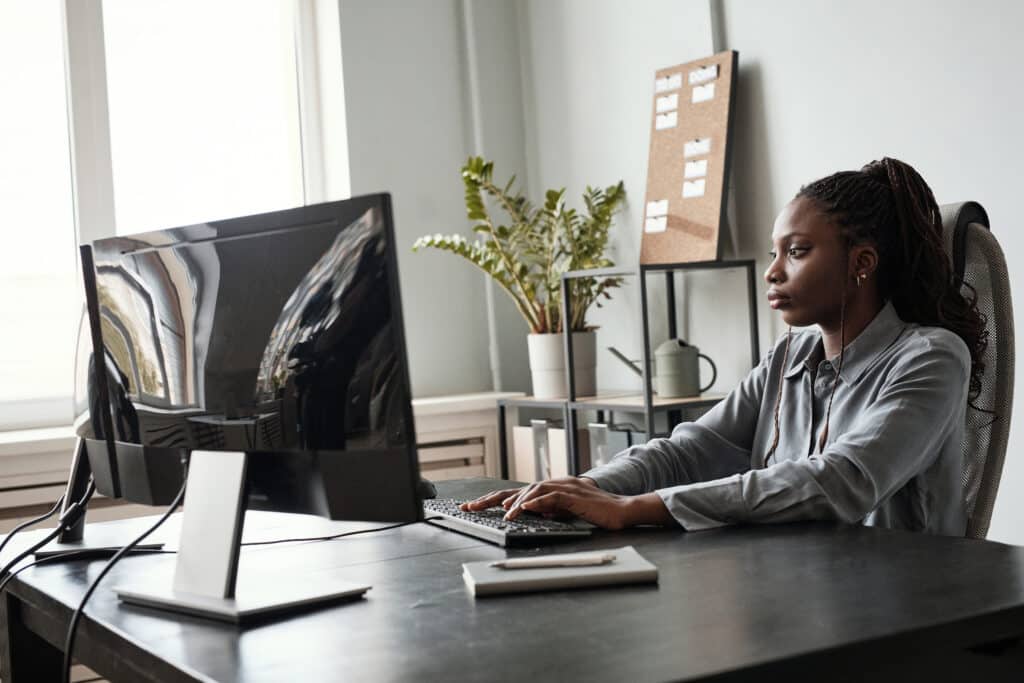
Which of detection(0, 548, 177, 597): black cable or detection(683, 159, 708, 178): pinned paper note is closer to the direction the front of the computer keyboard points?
the pinned paper note

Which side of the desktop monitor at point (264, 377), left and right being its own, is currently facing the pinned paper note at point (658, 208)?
front

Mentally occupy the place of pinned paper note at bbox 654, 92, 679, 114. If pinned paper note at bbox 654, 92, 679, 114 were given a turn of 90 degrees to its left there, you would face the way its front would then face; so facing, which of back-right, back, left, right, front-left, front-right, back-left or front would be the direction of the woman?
front-right

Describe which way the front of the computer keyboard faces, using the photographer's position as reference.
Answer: facing away from the viewer and to the right of the viewer

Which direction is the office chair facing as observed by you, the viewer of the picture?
facing to the left of the viewer

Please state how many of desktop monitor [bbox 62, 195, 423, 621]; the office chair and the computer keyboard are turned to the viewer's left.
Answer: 1

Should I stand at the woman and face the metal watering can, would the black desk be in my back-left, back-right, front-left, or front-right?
back-left

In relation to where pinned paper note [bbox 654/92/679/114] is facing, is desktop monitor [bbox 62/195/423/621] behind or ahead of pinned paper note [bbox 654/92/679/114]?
ahead

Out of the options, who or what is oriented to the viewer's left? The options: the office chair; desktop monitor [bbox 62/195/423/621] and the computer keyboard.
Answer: the office chair

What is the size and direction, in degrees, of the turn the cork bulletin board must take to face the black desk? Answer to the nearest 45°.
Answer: approximately 45° to its left
